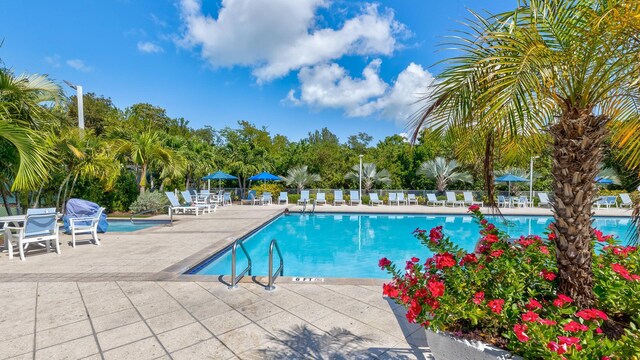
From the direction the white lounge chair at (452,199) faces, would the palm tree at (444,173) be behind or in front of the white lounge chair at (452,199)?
behind

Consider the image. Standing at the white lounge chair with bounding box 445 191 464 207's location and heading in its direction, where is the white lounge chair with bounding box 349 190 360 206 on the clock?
the white lounge chair with bounding box 349 190 360 206 is roughly at 4 o'clock from the white lounge chair with bounding box 445 191 464 207.

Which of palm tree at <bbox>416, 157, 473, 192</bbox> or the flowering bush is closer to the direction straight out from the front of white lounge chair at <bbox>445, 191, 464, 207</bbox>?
the flowering bush
